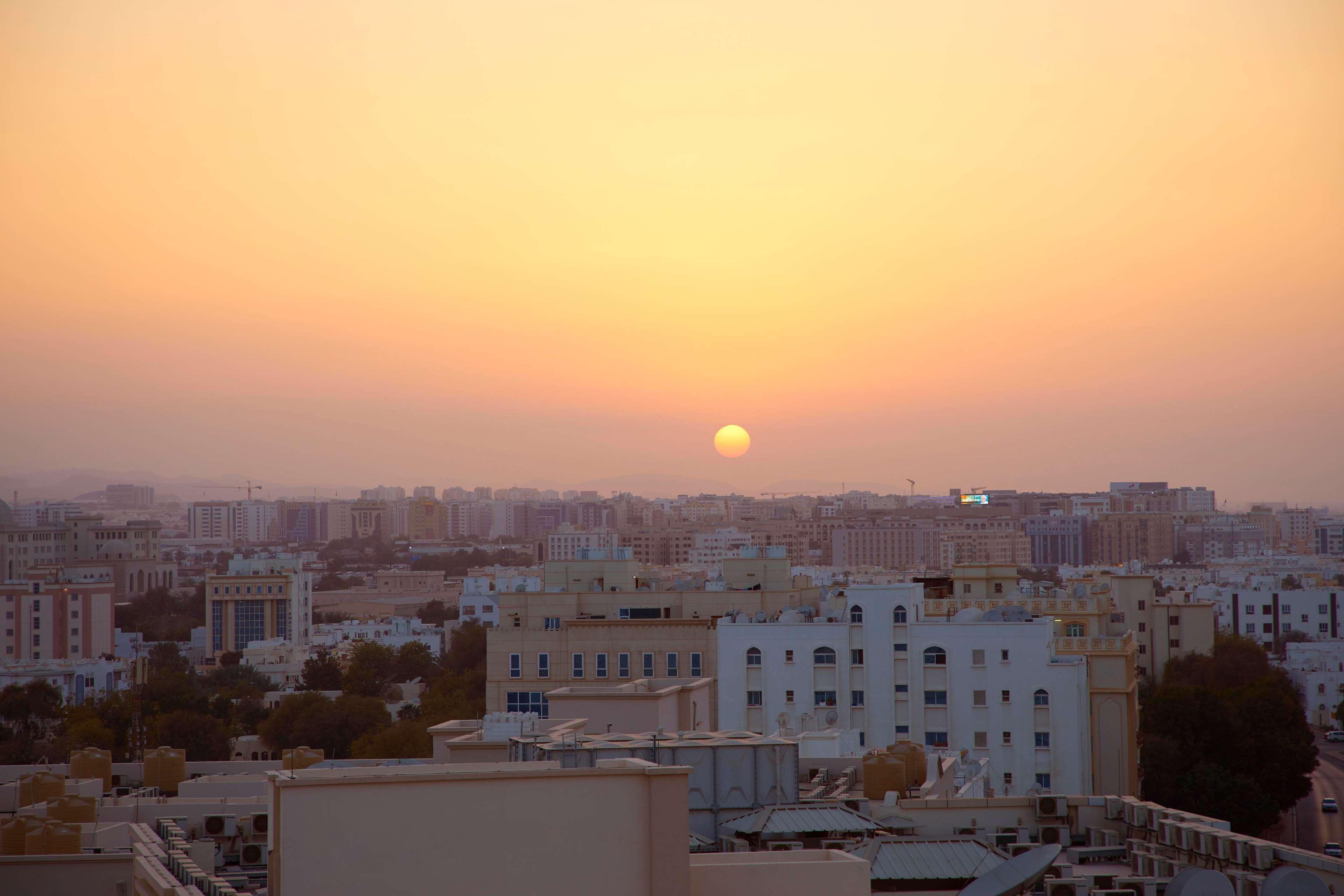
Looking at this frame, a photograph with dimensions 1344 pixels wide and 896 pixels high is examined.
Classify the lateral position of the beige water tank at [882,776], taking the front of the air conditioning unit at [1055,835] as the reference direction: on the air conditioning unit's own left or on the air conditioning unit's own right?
on the air conditioning unit's own right

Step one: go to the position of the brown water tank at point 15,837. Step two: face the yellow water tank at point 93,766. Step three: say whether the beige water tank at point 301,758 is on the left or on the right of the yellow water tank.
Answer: right

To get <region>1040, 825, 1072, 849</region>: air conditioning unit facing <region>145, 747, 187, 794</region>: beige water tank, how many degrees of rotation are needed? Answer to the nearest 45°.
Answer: approximately 45° to its right

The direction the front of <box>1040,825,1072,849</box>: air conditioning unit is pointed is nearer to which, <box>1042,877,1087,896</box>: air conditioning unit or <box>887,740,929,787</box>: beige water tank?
the air conditioning unit

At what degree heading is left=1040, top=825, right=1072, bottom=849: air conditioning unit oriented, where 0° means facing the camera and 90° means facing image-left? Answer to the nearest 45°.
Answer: approximately 45°

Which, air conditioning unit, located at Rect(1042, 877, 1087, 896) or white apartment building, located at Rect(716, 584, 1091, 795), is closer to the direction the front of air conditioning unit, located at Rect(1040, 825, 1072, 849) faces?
the air conditioning unit

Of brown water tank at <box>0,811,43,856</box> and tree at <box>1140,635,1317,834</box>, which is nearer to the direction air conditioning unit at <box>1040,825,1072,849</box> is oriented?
the brown water tank

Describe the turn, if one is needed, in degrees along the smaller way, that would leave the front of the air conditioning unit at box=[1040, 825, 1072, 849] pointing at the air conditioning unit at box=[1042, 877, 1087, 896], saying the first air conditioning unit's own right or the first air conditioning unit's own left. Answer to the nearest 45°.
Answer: approximately 45° to the first air conditioning unit's own left

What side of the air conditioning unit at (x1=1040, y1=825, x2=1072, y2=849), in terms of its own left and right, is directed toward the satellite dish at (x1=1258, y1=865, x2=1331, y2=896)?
left

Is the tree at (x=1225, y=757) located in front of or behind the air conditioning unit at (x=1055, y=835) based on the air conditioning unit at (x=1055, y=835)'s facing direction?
behind

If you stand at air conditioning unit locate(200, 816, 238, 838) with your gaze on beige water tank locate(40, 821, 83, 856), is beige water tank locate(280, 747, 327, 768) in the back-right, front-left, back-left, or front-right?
back-right
